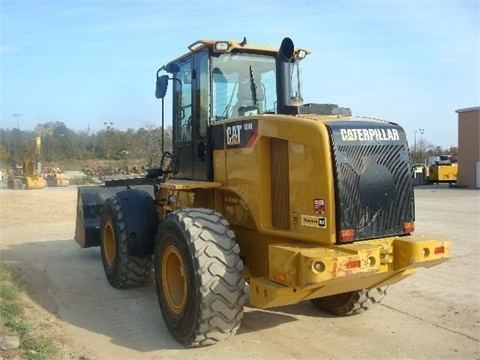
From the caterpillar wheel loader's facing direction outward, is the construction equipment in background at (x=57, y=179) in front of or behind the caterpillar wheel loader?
in front

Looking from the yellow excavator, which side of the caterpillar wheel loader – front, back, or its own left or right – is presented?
front

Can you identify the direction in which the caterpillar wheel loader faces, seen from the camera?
facing away from the viewer and to the left of the viewer

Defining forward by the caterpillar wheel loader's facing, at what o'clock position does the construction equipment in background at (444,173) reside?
The construction equipment in background is roughly at 2 o'clock from the caterpillar wheel loader.

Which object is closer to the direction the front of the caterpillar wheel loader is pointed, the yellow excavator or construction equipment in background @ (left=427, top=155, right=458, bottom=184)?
the yellow excavator
